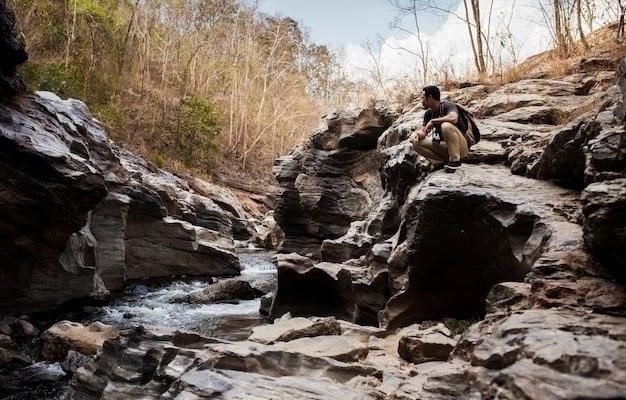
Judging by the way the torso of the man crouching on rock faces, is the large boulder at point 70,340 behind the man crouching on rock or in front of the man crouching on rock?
in front

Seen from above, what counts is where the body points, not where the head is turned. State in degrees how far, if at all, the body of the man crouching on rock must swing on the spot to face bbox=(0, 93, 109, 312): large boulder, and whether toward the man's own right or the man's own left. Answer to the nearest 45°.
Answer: approximately 45° to the man's own right

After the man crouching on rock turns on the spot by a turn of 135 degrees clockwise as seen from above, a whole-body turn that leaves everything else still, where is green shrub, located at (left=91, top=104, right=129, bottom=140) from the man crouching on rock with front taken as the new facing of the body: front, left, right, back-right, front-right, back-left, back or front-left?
front-left

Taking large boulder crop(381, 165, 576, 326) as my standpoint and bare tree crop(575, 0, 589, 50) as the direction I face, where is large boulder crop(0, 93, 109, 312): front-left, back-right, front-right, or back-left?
back-left

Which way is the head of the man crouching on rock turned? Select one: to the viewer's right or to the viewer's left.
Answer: to the viewer's left

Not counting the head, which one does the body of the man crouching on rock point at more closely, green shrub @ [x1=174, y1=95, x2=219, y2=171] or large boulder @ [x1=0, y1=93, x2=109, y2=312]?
the large boulder

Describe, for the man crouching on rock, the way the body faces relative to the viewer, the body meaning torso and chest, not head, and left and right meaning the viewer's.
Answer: facing the viewer and to the left of the viewer

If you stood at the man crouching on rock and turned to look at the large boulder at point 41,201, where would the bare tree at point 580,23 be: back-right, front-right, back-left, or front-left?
back-right

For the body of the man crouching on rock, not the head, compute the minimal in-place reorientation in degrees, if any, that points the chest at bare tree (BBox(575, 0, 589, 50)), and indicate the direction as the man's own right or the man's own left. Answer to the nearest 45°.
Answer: approximately 180°

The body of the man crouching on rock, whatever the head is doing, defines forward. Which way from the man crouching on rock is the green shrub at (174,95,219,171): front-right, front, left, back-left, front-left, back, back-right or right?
right
